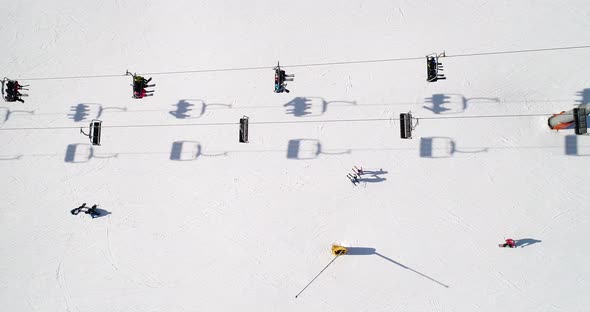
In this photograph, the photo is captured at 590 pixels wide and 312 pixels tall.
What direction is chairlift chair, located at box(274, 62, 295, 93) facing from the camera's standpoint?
to the viewer's right

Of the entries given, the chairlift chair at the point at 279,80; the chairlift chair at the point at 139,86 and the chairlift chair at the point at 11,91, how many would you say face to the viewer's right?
3

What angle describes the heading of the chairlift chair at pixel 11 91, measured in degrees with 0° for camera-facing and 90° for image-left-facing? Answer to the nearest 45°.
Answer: approximately 270°

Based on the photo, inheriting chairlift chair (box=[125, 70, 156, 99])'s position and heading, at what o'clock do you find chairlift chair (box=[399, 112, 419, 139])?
chairlift chair (box=[399, 112, 419, 139]) is roughly at 1 o'clock from chairlift chair (box=[125, 70, 156, 99]).

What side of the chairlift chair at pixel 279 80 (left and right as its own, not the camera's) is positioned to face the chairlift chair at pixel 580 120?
front

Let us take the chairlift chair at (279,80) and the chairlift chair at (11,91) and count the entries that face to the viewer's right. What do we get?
2

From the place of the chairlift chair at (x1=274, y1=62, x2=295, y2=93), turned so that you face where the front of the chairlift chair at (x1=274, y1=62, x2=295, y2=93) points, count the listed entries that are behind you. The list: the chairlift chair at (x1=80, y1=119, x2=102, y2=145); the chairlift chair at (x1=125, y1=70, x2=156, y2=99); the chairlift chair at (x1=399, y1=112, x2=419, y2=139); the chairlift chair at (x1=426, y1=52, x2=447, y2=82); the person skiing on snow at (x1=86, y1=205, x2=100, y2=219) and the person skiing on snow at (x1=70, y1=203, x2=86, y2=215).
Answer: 4

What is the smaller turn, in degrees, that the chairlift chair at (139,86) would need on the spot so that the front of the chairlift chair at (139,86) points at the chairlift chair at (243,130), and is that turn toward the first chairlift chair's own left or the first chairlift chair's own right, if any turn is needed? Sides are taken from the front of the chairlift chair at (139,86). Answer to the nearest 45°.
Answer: approximately 45° to the first chairlift chair's own right

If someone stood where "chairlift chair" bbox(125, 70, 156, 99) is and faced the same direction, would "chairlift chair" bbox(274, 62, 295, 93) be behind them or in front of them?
in front

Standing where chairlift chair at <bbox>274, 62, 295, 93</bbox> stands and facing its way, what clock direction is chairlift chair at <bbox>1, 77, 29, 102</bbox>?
chairlift chair at <bbox>1, 77, 29, 102</bbox> is roughly at 6 o'clock from chairlift chair at <bbox>274, 62, 295, 93</bbox>.

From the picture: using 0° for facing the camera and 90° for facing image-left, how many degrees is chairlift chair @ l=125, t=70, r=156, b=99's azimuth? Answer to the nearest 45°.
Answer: approximately 270°

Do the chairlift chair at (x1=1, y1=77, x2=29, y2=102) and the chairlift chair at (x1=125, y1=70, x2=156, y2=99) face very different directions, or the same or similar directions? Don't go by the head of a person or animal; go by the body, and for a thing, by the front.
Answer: same or similar directions

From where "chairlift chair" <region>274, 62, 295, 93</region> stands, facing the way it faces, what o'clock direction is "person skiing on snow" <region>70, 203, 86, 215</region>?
The person skiing on snow is roughly at 6 o'clock from the chairlift chair.
